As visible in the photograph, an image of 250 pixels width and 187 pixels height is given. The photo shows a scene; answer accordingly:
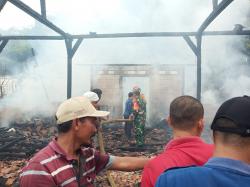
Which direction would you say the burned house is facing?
toward the camera

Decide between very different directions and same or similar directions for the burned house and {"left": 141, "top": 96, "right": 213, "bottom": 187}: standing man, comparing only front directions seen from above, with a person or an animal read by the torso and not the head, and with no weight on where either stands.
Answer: very different directions

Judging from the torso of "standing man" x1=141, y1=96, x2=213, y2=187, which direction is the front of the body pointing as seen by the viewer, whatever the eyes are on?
away from the camera

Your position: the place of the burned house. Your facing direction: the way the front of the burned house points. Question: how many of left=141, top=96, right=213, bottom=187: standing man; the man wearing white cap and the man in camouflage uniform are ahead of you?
3

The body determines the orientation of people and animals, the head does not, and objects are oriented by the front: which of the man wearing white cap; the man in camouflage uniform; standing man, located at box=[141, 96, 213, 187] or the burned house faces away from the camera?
the standing man

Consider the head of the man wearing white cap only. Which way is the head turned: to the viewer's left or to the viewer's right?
to the viewer's right

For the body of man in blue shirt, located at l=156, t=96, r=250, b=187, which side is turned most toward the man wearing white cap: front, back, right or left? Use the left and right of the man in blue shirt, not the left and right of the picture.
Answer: left

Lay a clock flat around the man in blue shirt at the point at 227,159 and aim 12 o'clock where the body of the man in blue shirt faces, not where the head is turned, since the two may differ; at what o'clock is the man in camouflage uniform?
The man in camouflage uniform is roughly at 10 o'clock from the man in blue shirt.

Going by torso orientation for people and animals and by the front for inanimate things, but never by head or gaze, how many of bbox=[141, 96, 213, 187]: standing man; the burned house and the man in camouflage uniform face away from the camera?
1

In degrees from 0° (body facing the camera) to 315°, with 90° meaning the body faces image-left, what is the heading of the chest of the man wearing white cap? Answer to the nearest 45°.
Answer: approximately 315°

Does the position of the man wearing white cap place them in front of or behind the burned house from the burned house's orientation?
in front

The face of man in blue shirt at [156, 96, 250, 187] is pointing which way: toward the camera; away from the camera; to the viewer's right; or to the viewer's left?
away from the camera

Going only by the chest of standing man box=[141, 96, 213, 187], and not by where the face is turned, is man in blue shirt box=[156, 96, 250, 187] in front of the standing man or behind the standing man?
behind

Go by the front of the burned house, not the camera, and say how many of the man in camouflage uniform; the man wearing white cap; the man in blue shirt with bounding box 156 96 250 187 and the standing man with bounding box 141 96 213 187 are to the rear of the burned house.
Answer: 0
